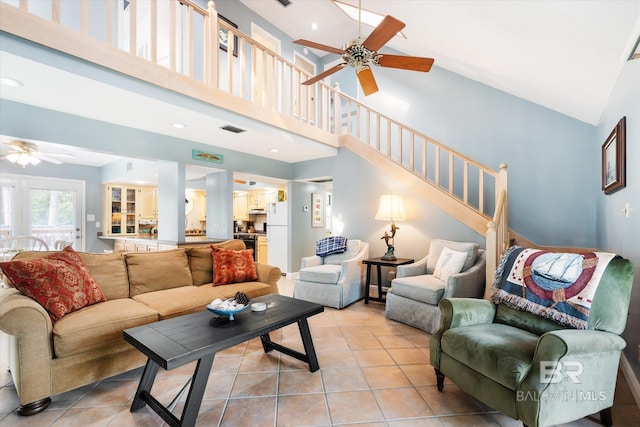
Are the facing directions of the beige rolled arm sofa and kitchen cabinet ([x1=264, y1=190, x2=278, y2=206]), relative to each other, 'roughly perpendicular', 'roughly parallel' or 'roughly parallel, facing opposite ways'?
roughly perpendicular

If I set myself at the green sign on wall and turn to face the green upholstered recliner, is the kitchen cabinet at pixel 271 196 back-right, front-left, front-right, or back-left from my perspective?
back-left

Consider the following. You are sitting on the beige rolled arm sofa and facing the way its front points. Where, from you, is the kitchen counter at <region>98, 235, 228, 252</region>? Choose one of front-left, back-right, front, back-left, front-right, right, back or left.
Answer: back-left

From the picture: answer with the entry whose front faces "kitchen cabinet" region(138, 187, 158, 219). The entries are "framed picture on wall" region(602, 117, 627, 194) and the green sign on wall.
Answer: the framed picture on wall

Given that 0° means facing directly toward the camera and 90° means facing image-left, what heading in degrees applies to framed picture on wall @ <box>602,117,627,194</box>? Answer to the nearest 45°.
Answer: approximately 90°

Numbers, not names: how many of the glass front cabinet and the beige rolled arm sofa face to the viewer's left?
0

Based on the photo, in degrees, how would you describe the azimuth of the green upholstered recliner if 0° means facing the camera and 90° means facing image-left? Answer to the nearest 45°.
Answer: approximately 45°

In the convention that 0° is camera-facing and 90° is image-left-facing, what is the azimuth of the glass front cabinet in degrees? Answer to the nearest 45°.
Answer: approximately 315°

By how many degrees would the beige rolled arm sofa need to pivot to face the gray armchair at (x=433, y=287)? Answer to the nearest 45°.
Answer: approximately 45° to its left

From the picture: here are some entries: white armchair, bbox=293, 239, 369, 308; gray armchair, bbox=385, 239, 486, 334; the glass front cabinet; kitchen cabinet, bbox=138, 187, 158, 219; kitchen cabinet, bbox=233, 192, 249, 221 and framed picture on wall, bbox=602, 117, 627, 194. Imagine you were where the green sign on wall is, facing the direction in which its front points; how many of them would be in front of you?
3

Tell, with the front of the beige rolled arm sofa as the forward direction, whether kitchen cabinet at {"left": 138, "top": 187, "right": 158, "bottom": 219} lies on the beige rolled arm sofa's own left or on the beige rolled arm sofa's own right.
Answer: on the beige rolled arm sofa's own left

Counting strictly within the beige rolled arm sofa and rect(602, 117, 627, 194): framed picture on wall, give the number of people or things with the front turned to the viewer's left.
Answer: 1

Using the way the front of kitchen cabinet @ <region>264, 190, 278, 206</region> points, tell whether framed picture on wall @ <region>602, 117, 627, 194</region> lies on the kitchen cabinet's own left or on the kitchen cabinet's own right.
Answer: on the kitchen cabinet's own left

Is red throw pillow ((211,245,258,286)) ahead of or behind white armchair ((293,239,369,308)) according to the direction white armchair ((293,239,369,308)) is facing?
ahead

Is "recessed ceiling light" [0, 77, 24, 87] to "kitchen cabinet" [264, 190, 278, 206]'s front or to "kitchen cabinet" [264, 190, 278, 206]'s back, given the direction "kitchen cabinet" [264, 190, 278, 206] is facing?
to the front

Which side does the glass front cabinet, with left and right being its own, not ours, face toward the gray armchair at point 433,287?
front
